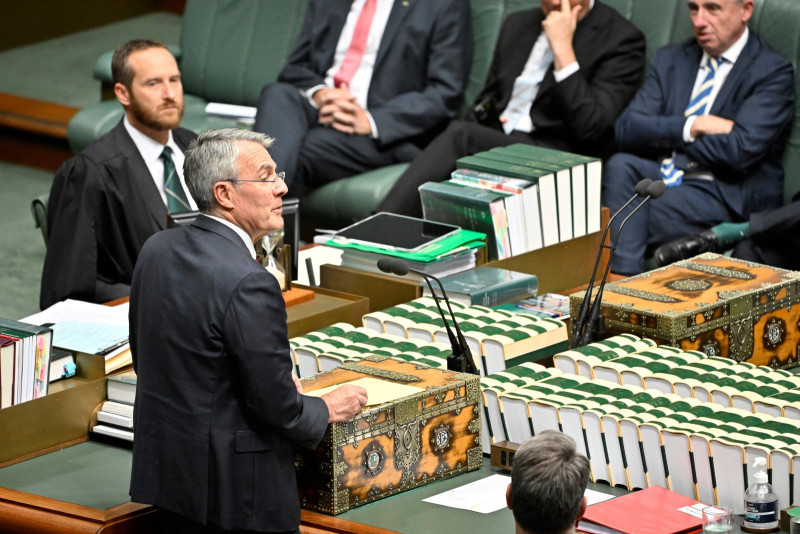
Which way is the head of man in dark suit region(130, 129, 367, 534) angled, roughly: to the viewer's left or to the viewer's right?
to the viewer's right

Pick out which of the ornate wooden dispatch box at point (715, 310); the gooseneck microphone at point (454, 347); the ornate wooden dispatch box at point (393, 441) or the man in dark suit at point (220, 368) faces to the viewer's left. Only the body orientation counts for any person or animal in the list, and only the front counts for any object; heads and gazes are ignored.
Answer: the gooseneck microphone

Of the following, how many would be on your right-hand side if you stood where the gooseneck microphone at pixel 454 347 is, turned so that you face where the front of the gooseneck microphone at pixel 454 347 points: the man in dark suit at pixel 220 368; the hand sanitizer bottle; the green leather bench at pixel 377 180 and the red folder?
1

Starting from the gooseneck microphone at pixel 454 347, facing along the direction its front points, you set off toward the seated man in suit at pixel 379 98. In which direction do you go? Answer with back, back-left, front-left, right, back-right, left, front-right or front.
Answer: right

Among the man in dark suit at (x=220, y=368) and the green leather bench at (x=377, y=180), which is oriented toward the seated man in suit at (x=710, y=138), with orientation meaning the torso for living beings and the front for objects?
the man in dark suit

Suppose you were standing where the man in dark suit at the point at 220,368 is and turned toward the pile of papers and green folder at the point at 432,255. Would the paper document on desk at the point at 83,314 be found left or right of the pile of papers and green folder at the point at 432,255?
left

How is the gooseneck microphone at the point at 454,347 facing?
to the viewer's left

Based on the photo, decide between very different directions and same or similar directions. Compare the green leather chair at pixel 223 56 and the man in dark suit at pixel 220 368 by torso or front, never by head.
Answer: very different directions

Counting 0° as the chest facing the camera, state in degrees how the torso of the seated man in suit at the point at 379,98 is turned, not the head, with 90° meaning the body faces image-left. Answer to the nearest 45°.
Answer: approximately 45°

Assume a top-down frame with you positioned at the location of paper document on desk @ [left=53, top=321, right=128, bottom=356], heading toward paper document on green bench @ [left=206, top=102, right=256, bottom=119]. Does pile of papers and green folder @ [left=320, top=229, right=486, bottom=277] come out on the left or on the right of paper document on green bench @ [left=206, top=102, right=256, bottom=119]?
right

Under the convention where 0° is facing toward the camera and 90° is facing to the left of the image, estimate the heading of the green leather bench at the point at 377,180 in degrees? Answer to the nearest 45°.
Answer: approximately 45°

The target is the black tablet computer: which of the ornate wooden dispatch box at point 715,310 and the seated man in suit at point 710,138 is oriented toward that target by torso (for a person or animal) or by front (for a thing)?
the seated man in suit

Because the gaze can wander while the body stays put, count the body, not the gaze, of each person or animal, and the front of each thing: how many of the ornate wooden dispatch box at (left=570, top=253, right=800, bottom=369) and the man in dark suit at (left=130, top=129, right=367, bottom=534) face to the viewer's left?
0
